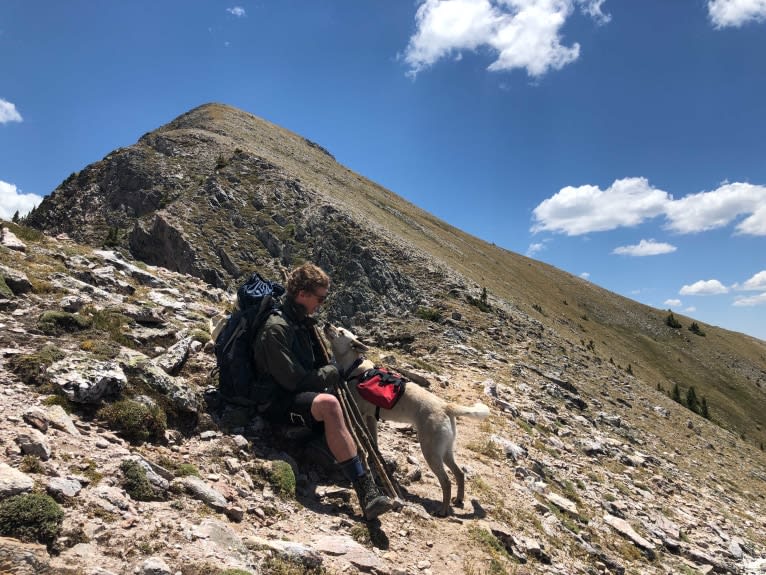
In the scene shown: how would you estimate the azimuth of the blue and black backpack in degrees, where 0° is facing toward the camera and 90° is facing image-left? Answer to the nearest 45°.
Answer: approximately 90°

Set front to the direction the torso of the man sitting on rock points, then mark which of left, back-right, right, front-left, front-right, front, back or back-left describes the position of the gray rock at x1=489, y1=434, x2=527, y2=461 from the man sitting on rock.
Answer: front-left

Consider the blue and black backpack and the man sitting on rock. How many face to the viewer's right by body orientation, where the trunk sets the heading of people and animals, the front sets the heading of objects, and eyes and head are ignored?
1

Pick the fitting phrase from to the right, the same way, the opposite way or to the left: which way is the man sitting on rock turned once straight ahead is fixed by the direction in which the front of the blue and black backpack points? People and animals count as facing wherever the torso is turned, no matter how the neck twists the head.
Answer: the opposite way

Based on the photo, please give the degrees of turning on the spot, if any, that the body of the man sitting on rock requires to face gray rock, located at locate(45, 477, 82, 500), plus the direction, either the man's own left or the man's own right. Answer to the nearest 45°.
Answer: approximately 135° to the man's own right

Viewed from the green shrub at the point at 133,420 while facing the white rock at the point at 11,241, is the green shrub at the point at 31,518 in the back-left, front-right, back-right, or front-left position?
back-left

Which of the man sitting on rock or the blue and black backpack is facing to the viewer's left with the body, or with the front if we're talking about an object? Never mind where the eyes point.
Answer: the blue and black backpack

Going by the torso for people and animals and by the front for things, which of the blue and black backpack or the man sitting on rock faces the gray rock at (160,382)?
the blue and black backpack

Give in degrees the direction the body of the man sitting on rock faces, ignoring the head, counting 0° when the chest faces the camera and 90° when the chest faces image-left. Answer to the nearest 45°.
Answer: approximately 270°

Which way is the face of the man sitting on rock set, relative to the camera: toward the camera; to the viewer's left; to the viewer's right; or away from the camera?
to the viewer's right

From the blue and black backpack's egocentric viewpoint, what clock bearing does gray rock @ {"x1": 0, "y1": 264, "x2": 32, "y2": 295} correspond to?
The gray rock is roughly at 1 o'clock from the blue and black backpack.
